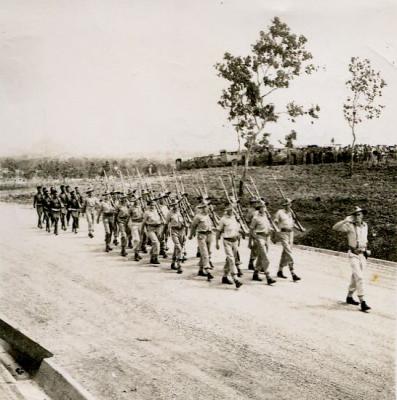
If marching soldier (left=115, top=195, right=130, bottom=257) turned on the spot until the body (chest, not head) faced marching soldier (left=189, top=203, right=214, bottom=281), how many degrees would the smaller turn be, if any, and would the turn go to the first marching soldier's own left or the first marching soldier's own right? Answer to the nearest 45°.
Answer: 0° — they already face them

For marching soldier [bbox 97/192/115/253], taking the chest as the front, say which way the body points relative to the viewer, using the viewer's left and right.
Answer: facing the viewer and to the right of the viewer

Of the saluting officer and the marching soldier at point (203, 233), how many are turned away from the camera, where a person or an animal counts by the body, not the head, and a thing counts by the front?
0

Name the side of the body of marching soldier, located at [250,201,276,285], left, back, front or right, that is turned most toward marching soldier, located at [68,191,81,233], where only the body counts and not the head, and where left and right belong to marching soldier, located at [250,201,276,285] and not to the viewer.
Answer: back

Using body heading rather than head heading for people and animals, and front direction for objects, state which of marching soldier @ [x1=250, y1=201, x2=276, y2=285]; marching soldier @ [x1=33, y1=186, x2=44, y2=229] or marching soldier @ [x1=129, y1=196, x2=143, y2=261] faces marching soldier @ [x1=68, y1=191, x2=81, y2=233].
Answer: marching soldier @ [x1=33, y1=186, x2=44, y2=229]

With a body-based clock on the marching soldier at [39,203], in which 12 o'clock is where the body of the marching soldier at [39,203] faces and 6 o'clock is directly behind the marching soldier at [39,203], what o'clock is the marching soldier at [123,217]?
the marching soldier at [123,217] is roughly at 1 o'clock from the marching soldier at [39,203].

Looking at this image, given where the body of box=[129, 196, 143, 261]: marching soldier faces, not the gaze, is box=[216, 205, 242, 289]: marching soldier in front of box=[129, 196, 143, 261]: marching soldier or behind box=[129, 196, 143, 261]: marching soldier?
in front

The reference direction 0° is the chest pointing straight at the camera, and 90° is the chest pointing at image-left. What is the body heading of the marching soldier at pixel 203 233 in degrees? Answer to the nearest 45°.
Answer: approximately 315°

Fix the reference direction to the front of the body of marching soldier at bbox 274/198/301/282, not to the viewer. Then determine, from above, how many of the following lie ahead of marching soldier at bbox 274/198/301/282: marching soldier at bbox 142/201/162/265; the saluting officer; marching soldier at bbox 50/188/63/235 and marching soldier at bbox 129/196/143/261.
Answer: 1

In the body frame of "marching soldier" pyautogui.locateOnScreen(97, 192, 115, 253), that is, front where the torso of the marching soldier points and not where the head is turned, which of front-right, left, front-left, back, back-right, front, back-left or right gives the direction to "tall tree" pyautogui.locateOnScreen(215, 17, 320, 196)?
front-left

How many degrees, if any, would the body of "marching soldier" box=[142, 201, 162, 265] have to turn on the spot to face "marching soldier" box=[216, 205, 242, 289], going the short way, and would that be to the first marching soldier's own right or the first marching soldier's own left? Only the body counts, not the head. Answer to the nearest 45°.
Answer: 0° — they already face them
